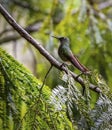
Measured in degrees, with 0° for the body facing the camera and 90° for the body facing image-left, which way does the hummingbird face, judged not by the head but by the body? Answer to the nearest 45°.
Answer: approximately 90°
